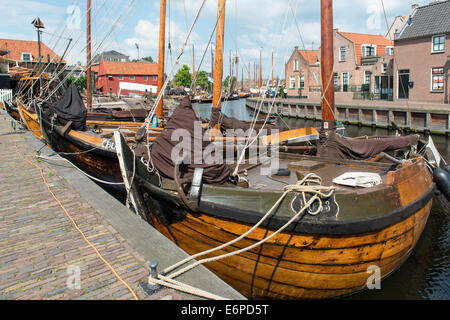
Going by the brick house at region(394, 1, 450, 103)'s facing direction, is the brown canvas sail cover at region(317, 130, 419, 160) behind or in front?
in front

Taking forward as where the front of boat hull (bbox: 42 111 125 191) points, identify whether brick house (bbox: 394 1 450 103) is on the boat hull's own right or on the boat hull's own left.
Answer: on the boat hull's own right

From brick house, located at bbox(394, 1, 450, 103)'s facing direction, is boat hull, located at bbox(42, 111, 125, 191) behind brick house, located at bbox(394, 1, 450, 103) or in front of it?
in front
